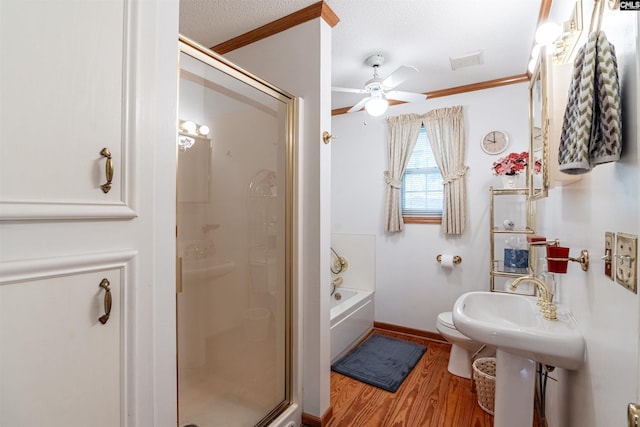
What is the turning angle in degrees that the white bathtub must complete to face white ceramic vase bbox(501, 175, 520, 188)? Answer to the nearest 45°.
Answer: approximately 45° to its left

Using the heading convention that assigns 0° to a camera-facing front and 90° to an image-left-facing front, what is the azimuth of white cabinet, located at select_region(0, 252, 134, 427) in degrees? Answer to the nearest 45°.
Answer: approximately 315°

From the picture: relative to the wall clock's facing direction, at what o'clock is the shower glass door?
The shower glass door is roughly at 1 o'clock from the wall clock.

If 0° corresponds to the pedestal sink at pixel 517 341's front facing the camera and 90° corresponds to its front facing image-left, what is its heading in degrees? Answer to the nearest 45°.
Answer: approximately 90°

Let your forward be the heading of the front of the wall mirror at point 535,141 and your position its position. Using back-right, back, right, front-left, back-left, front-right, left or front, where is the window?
front-right

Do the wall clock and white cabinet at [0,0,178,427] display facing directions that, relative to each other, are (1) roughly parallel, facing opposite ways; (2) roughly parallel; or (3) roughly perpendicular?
roughly perpendicular

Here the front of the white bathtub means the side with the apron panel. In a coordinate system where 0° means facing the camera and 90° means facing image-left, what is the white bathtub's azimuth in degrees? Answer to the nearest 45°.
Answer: approximately 315°

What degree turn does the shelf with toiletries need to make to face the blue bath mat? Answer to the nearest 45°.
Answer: approximately 45° to its right
